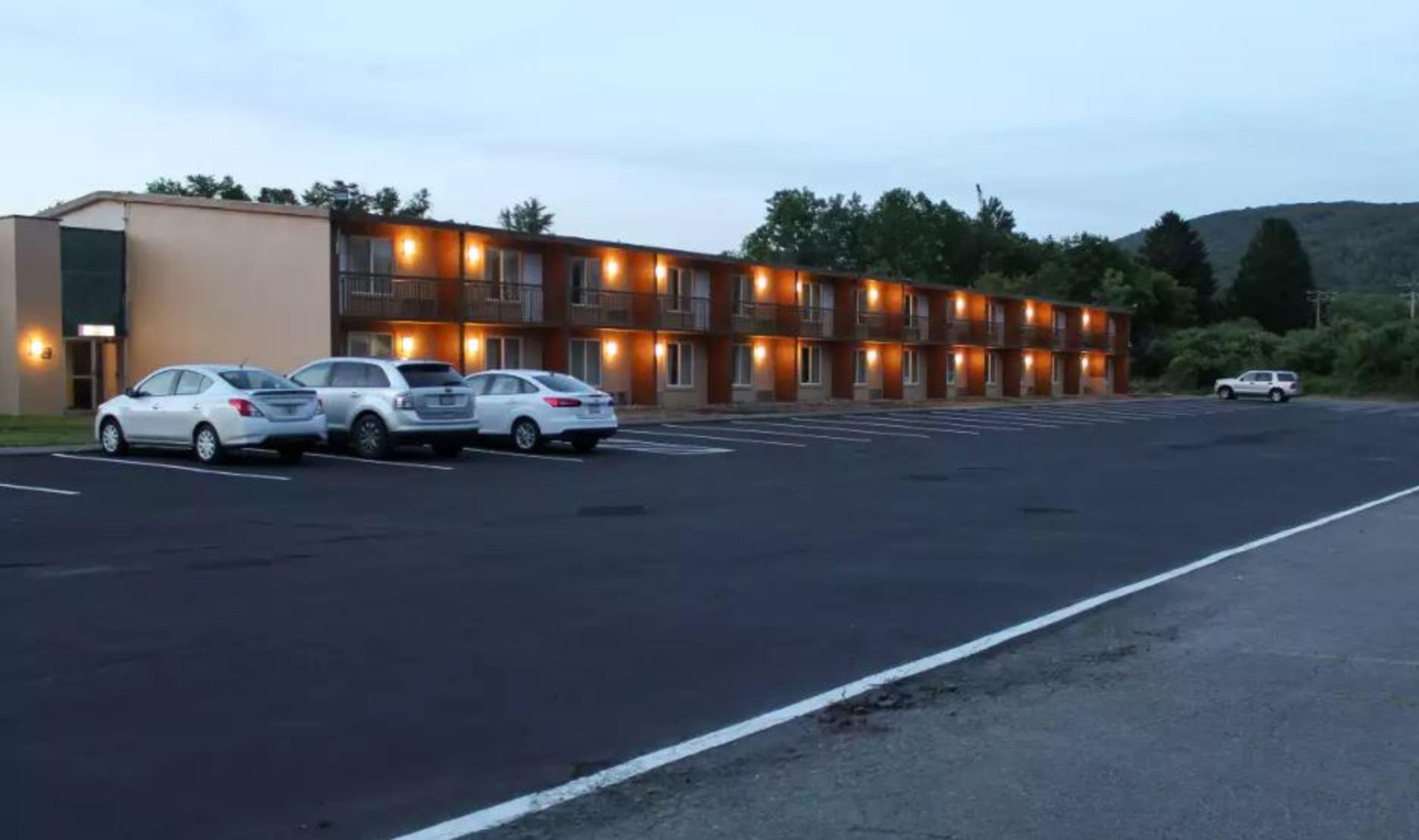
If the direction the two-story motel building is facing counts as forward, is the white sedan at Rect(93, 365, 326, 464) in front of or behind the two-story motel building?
in front

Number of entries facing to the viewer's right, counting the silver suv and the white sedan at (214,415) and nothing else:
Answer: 0

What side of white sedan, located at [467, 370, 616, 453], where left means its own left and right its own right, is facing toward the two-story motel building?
front

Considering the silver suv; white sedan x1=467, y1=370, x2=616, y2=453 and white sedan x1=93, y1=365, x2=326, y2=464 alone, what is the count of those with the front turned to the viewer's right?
0

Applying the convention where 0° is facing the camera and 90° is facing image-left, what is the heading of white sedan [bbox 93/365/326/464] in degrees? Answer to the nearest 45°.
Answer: approximately 135°

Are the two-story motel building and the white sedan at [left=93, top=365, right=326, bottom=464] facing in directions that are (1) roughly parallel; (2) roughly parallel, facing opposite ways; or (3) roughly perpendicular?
roughly parallel, facing opposite ways

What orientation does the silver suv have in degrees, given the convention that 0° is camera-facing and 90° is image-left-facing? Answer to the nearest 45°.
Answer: approximately 135°

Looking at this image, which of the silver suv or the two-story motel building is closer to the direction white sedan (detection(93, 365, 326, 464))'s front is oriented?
the two-story motel building

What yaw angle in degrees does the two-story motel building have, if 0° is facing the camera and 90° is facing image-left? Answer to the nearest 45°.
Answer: approximately 315°

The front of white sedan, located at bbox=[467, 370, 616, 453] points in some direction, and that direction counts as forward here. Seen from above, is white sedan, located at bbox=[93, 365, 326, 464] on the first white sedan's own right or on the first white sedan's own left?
on the first white sedan's own left

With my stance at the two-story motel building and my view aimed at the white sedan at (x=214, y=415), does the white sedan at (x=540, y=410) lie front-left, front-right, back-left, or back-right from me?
front-left

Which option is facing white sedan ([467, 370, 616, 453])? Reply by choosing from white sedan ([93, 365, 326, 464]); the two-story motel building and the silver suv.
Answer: the two-story motel building

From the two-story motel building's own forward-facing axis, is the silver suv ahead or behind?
ahead

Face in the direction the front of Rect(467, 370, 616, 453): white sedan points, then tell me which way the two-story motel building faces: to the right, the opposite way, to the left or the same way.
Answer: the opposite way

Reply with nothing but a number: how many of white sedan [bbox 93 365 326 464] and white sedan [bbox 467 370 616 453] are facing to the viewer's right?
0
